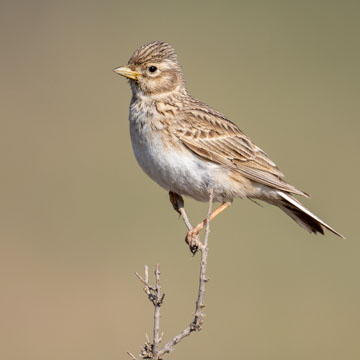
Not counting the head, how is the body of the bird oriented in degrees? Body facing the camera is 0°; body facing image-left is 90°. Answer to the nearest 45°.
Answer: approximately 90°
